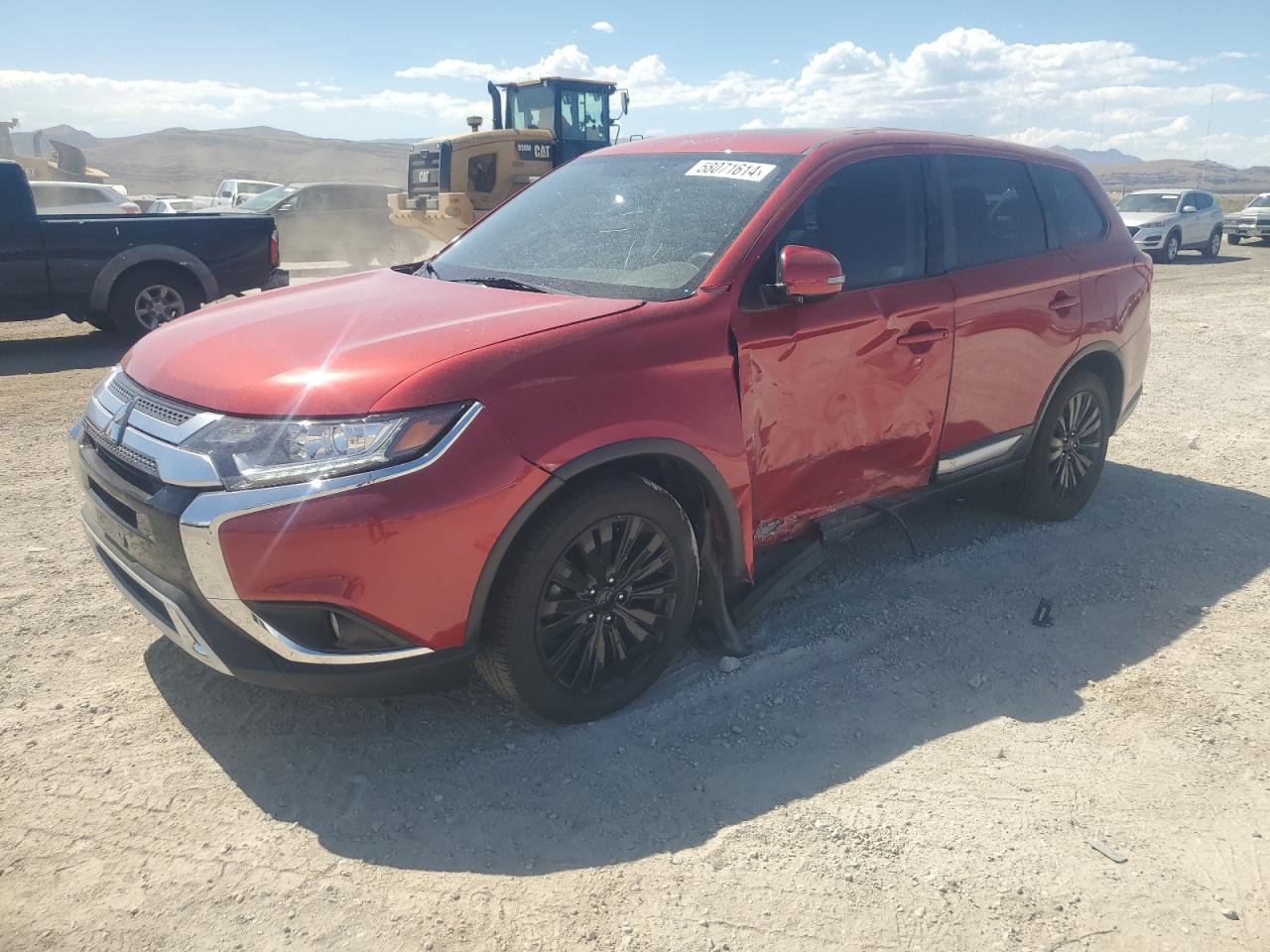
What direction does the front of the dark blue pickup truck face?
to the viewer's left

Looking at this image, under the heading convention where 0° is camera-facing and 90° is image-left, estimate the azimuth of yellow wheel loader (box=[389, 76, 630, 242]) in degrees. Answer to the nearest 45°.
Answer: approximately 225°

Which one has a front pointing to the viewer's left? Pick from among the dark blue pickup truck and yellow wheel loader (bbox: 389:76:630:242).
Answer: the dark blue pickup truck

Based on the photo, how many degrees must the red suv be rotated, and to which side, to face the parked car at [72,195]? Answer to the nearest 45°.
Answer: approximately 90° to its right

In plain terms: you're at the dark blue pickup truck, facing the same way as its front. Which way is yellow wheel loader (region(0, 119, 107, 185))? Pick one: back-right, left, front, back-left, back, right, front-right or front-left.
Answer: right

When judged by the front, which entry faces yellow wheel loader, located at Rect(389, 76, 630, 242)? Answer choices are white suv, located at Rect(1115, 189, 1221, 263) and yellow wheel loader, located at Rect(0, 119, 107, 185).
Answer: the white suv

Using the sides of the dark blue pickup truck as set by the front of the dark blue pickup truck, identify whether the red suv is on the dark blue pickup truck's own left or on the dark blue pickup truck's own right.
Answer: on the dark blue pickup truck's own left

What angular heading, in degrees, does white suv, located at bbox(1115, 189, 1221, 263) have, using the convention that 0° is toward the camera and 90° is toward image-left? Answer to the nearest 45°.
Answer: approximately 45°
